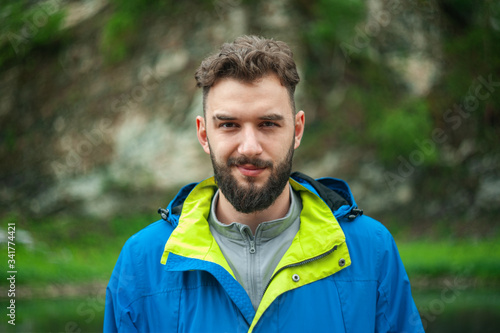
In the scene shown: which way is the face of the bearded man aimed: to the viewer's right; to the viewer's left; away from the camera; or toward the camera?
toward the camera

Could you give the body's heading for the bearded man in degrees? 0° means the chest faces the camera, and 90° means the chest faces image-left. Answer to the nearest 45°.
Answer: approximately 0°
